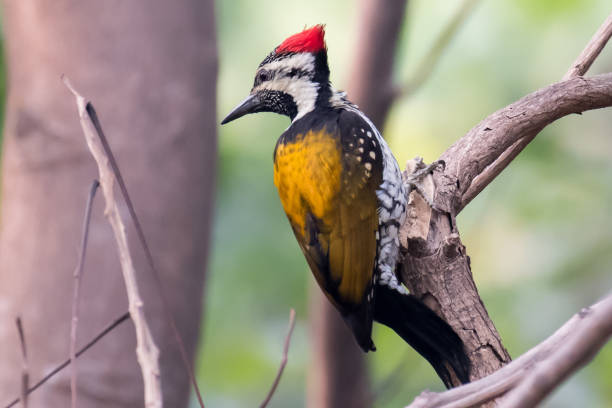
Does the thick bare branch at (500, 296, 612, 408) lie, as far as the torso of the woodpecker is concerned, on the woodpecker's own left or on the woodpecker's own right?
on the woodpecker's own right

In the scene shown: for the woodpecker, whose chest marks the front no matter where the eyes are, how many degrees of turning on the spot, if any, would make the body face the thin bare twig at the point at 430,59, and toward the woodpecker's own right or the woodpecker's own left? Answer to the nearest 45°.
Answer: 0° — it already faces it

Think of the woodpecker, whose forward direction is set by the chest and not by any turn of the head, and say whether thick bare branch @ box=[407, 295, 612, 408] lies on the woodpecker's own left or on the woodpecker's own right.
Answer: on the woodpecker's own right

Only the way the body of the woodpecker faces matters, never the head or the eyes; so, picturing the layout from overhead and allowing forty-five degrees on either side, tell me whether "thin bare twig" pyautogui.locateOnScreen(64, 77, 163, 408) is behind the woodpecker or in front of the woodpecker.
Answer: behind

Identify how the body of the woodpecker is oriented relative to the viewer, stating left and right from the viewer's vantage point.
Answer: facing away from the viewer and to the right of the viewer

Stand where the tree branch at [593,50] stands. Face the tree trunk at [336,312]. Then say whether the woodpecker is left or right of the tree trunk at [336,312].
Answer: left

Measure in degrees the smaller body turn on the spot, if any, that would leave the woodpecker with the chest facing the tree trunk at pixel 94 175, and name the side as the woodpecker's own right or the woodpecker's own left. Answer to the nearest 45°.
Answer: approximately 90° to the woodpecker's own left

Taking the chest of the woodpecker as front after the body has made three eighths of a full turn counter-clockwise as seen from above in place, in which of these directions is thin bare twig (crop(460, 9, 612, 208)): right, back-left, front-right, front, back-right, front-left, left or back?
back
